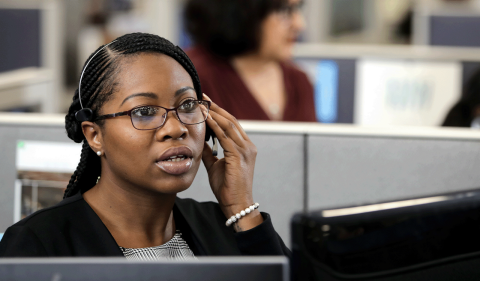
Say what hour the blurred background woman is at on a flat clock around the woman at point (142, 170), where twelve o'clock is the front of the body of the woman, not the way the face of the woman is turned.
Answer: The blurred background woman is roughly at 8 o'clock from the woman.

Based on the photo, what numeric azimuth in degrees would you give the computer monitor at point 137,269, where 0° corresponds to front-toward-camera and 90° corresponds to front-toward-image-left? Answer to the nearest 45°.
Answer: approximately 180°

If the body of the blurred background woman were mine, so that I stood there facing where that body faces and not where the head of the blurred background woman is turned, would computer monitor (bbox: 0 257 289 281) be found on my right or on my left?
on my right

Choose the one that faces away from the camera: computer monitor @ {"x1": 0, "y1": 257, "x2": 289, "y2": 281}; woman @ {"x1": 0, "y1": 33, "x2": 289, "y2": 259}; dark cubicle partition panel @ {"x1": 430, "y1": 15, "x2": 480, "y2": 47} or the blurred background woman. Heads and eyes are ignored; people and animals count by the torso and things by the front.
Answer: the computer monitor

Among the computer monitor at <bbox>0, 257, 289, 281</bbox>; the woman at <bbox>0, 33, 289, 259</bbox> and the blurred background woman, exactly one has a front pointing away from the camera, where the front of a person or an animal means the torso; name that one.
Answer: the computer monitor

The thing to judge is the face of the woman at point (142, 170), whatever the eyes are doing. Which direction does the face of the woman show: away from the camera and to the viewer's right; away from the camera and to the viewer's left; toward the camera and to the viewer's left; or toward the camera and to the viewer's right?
toward the camera and to the viewer's right
